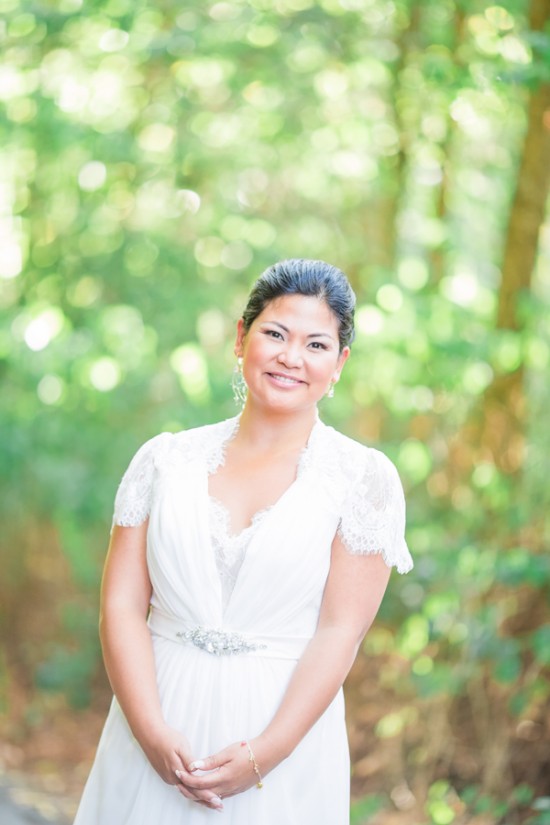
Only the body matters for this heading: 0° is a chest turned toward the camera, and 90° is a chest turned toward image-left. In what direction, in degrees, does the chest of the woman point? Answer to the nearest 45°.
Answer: approximately 0°
